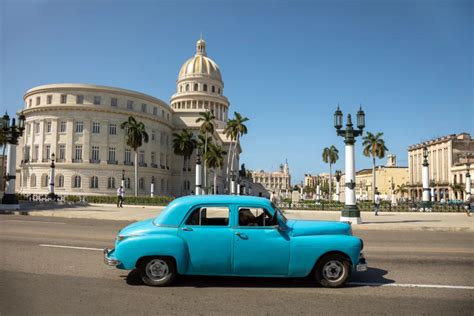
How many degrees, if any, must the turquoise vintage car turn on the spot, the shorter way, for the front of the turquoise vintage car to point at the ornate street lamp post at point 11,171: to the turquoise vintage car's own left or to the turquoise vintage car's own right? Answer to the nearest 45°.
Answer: approximately 135° to the turquoise vintage car's own left

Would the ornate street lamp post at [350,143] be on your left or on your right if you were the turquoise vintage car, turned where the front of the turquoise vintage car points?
on your left

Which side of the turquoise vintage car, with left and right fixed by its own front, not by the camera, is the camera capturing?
right
